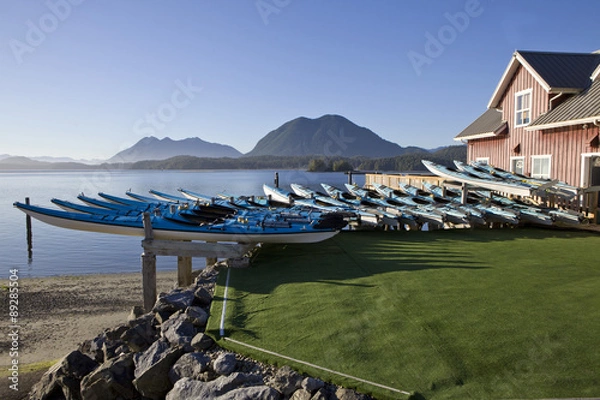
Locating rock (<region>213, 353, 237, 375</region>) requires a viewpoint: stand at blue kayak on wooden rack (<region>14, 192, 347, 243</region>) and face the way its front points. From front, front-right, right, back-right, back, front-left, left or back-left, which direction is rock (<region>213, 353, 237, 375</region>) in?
left

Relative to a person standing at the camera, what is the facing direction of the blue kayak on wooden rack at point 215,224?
facing to the left of the viewer

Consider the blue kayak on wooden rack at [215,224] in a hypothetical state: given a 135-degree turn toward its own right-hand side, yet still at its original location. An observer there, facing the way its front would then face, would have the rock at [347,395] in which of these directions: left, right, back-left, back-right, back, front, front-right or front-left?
back-right

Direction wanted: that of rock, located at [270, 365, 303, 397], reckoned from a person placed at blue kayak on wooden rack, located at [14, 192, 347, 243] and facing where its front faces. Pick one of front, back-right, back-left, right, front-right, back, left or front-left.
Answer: left

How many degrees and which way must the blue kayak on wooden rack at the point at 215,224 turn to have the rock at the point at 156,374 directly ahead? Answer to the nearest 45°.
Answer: approximately 90° to its left

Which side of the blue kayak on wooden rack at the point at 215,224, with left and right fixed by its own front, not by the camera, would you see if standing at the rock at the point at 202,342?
left

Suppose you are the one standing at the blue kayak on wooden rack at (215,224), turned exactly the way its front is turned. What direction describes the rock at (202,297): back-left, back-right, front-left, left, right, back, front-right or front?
left

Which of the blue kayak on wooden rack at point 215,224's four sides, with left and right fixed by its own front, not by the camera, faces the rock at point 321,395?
left

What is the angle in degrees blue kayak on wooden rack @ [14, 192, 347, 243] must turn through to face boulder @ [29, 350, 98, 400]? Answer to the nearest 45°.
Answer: approximately 45° to its left

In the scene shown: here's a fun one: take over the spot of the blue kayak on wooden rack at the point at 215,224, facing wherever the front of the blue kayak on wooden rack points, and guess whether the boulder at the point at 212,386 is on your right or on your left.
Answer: on your left

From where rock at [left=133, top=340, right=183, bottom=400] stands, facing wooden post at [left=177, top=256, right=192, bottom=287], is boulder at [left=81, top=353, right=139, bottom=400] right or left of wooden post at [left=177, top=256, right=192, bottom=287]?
left

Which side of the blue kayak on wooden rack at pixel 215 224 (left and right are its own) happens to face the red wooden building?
back
